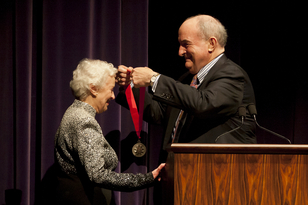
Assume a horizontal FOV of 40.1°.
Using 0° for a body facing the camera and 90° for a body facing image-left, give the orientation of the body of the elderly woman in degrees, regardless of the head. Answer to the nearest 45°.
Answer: approximately 270°

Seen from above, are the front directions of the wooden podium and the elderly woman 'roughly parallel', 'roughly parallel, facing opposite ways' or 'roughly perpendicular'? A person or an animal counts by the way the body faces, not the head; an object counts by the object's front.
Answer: roughly perpendicular

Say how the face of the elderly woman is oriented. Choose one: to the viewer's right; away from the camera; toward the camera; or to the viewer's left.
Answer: to the viewer's right

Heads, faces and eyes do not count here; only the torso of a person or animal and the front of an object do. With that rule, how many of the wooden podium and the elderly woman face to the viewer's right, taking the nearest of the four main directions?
1

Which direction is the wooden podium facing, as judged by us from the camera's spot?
facing the viewer

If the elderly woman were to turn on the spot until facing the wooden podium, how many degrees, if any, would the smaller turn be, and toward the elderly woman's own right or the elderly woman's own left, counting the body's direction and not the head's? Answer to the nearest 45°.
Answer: approximately 45° to the elderly woman's own right

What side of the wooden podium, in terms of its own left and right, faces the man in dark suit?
back

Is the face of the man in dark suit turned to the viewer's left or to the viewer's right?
to the viewer's left
